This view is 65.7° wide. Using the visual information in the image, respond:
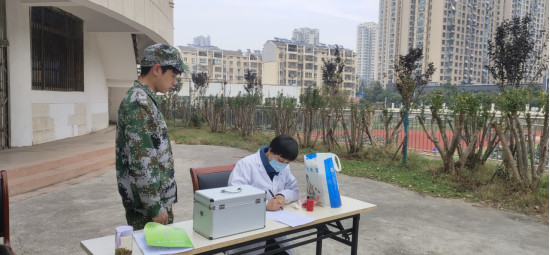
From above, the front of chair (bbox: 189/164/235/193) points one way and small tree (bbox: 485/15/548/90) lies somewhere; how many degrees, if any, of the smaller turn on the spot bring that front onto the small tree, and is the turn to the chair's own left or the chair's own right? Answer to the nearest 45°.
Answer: approximately 90° to the chair's own left

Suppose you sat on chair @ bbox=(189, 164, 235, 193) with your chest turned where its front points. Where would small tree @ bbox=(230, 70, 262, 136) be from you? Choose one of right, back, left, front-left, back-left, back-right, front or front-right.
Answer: back-left

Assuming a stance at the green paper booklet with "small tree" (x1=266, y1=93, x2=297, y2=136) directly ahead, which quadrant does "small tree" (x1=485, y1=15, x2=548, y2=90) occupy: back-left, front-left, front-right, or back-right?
front-right

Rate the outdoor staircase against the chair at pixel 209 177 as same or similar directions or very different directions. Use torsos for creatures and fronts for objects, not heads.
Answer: same or similar directions

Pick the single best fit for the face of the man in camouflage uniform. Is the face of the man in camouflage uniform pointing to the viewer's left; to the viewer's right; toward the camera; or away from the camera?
to the viewer's right

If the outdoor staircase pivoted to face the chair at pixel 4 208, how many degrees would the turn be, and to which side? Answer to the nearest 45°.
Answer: approximately 45° to its right

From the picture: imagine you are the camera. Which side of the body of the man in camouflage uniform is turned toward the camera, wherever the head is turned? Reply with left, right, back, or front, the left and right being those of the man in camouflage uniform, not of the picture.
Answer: right

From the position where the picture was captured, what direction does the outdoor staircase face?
facing the viewer and to the right of the viewer

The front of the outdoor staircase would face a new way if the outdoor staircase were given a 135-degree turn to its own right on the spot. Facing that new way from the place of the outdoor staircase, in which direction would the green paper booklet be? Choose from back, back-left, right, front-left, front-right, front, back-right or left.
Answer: left

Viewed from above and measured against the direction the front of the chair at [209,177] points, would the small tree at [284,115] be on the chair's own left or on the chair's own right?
on the chair's own left

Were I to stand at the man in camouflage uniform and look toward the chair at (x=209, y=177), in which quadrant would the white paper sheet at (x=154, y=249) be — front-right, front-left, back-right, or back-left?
back-right

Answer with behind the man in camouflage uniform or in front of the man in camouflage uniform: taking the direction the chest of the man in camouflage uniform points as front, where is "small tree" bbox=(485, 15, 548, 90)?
in front

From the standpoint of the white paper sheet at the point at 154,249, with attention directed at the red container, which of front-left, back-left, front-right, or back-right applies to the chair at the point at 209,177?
front-left

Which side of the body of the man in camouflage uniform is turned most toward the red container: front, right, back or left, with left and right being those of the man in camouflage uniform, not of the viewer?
front

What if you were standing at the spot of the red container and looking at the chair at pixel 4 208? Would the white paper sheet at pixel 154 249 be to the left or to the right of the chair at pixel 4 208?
left

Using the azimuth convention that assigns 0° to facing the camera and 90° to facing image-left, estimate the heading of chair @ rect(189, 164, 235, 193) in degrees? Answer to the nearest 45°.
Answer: approximately 315°
